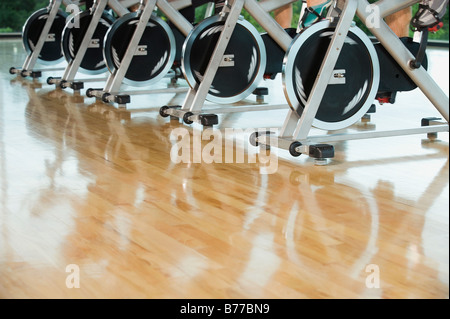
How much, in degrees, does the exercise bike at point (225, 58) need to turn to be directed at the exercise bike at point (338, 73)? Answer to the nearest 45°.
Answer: approximately 90° to its left

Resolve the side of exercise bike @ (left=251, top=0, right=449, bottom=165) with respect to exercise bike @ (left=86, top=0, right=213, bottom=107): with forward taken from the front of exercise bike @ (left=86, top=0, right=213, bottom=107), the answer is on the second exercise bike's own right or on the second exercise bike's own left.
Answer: on the second exercise bike's own left
